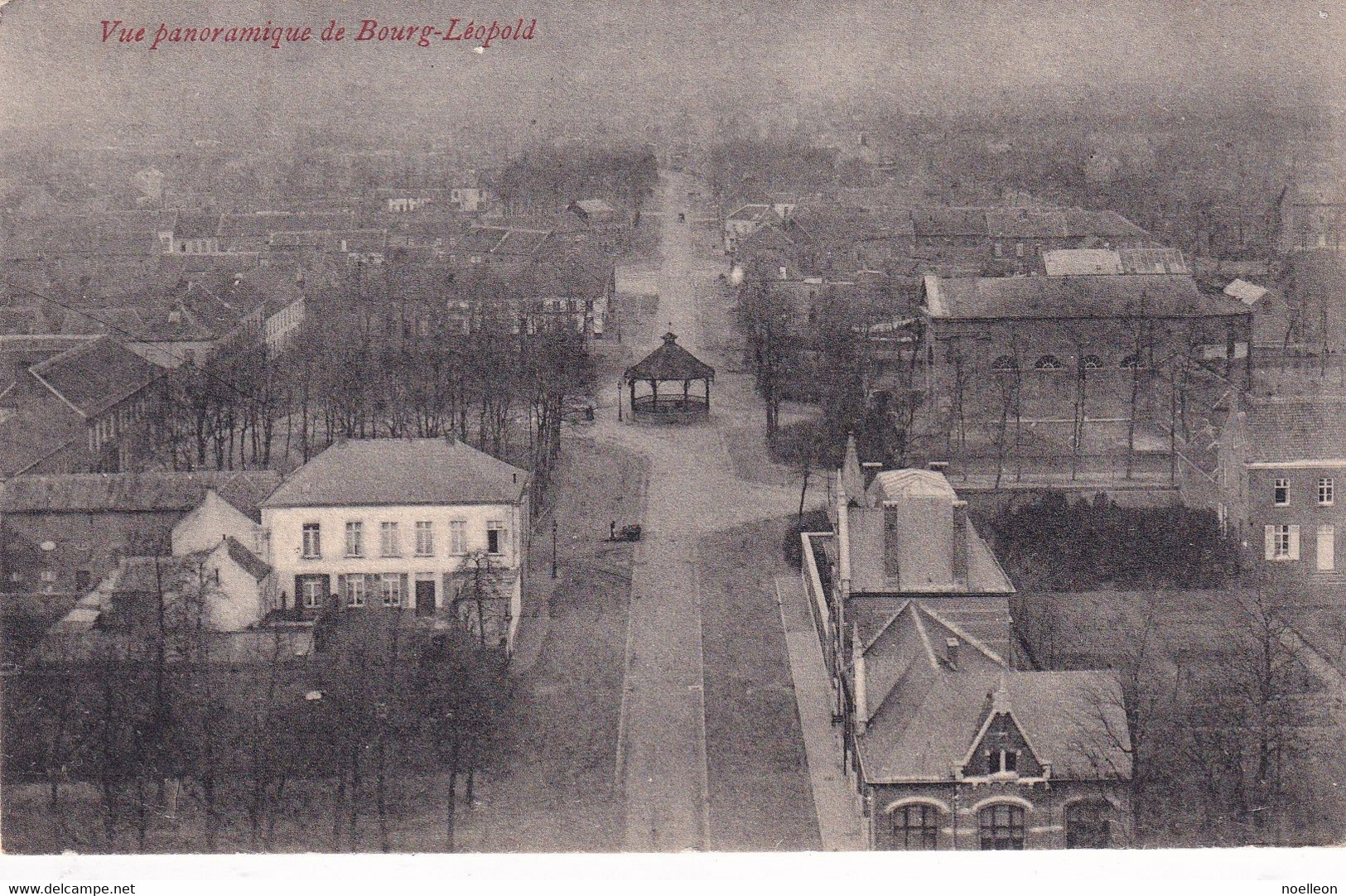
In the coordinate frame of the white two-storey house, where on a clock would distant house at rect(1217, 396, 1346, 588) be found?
The distant house is roughly at 9 o'clock from the white two-storey house.

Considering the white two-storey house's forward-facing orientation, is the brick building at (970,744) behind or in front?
in front

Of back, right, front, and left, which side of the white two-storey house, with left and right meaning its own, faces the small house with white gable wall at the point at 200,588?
right

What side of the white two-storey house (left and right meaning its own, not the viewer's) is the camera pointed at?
front

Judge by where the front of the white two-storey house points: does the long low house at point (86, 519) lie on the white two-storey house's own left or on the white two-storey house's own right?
on the white two-storey house's own right

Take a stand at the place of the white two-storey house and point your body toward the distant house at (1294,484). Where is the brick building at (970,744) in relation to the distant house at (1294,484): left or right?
right

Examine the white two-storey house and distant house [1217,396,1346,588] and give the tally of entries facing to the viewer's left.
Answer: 0

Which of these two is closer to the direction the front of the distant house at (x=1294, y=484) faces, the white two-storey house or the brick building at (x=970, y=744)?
the brick building
